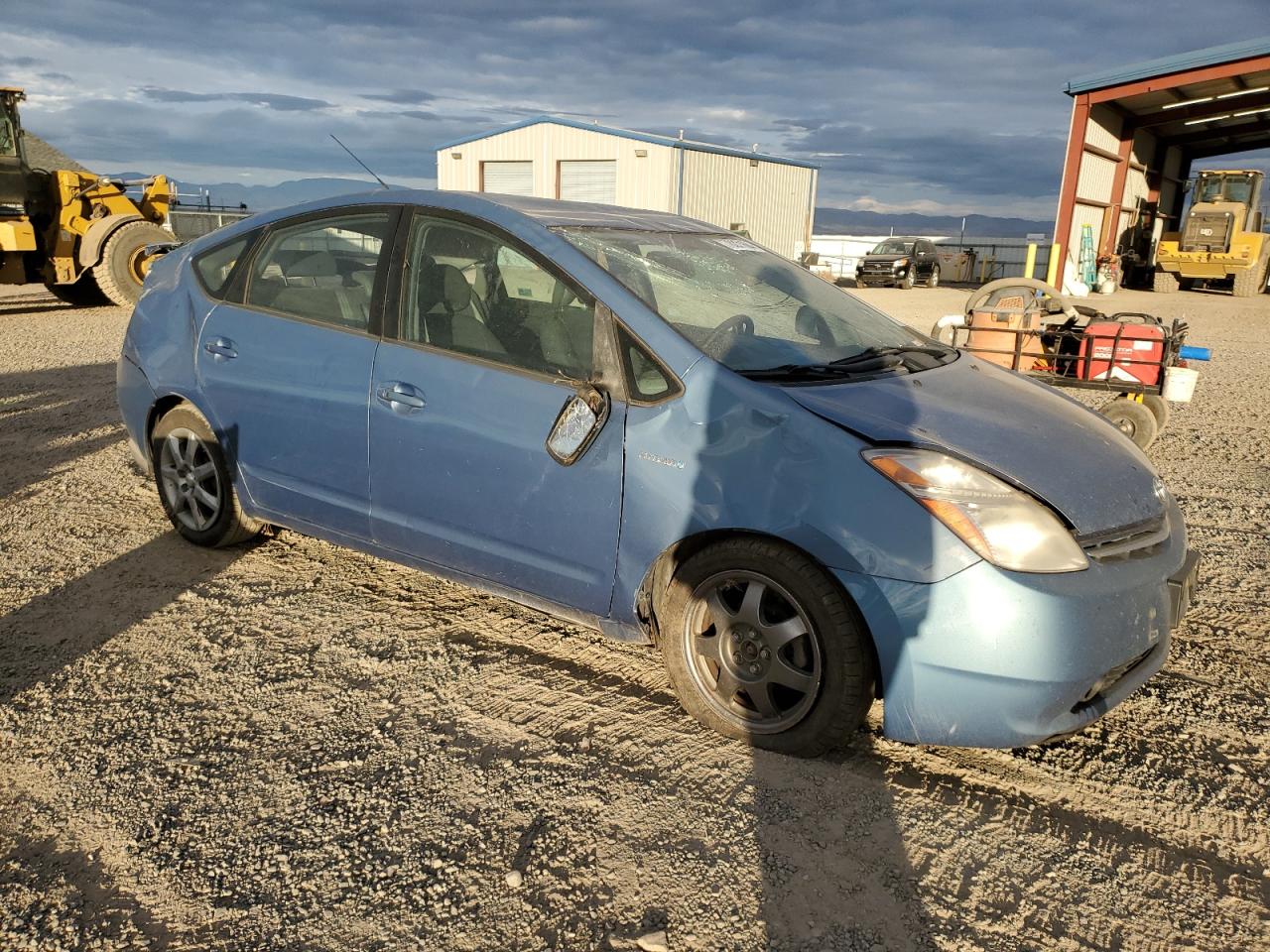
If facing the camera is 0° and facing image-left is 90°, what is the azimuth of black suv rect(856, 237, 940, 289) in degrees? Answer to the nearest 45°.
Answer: approximately 45°

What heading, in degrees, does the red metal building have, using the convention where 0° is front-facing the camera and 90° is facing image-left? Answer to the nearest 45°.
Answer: approximately 45°

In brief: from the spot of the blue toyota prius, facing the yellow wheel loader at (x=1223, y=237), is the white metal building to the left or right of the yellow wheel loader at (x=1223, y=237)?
left

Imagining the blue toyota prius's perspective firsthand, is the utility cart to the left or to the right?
on its left

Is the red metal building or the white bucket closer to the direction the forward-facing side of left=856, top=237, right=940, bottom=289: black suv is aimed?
the white bucket

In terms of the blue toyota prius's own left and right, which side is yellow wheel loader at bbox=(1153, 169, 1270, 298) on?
on its left

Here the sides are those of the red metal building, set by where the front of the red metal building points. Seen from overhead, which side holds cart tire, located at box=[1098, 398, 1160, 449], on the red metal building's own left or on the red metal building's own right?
on the red metal building's own left
